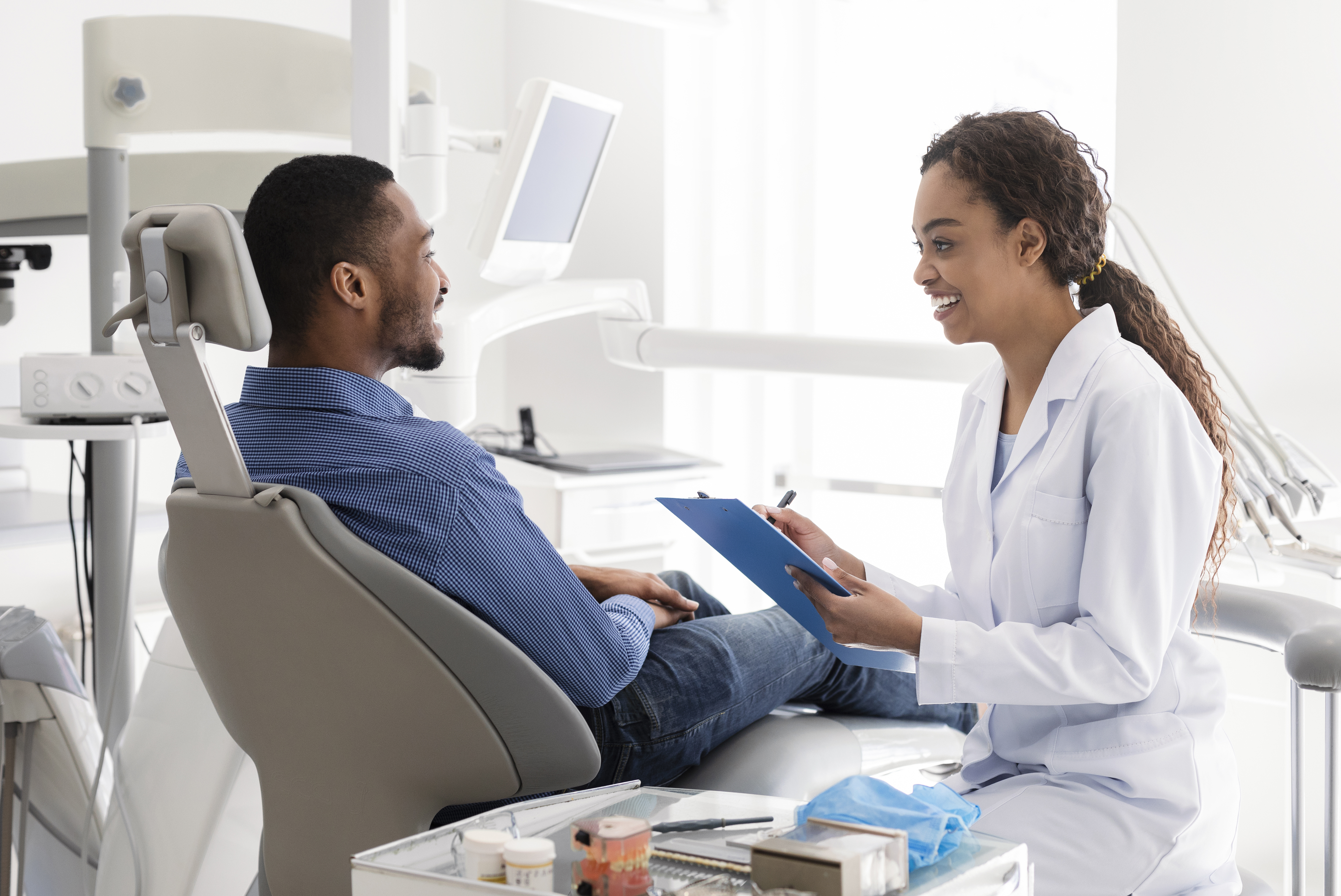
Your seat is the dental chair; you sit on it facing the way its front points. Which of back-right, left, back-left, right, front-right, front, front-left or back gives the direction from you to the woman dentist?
front-right

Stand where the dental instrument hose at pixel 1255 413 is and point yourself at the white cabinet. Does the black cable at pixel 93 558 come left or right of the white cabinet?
left

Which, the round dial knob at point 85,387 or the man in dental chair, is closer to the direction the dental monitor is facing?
the man in dental chair

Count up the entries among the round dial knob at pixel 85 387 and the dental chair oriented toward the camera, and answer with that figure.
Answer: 1

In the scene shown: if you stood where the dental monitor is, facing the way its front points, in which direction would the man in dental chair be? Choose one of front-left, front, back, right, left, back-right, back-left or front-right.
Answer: front-right

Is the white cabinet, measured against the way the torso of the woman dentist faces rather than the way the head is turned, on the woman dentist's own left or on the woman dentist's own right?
on the woman dentist's own right

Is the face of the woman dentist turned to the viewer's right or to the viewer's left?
to the viewer's left

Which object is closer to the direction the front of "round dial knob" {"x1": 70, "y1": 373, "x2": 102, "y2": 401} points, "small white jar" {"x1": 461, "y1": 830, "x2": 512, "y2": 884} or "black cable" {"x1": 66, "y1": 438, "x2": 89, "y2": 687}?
the small white jar

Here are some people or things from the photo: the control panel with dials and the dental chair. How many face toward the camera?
1

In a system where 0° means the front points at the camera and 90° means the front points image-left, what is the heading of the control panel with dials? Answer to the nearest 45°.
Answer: approximately 0°

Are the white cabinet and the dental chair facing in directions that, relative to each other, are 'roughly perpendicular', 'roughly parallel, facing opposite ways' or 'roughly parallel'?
roughly perpendicular

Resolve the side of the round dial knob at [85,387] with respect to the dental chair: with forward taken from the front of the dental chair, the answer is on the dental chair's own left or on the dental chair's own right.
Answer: on the dental chair's own left

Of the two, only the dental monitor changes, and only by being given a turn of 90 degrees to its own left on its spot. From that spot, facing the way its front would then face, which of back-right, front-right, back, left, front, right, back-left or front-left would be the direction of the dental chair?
back-right
